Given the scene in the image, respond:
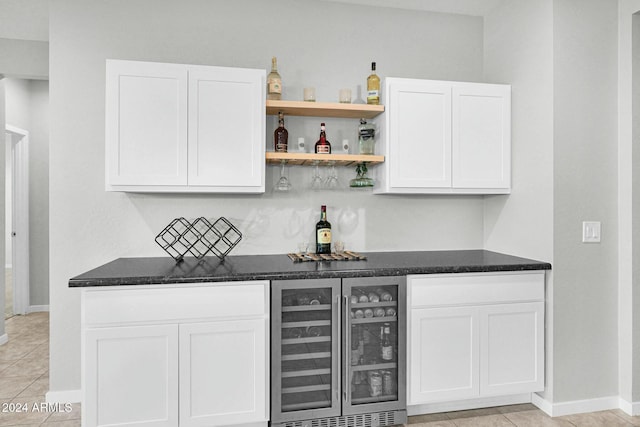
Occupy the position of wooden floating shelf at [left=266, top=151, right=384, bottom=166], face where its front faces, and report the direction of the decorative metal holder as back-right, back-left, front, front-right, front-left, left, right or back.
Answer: right

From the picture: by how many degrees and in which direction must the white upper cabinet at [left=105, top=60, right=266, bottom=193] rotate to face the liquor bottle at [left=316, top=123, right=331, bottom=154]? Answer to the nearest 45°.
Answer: approximately 90° to its left

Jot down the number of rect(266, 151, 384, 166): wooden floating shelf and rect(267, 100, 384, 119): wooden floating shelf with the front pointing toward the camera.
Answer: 2

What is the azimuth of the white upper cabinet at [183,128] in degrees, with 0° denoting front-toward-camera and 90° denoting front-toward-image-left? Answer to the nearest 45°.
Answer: approximately 0°

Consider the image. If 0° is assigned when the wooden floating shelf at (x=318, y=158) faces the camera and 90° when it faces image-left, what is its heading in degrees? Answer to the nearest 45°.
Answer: approximately 0°

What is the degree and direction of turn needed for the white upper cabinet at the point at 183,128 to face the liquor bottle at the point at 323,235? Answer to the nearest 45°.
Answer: approximately 90° to its left

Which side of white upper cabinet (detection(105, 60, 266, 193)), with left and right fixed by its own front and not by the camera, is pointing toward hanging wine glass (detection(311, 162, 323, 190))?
left

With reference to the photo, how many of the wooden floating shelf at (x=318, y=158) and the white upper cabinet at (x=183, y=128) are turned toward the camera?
2

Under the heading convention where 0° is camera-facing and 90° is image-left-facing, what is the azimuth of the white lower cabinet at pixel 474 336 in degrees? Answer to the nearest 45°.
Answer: approximately 315°

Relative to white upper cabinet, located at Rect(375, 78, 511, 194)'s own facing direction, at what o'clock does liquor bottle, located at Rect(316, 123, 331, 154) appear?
The liquor bottle is roughly at 4 o'clock from the white upper cabinet.
